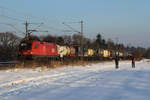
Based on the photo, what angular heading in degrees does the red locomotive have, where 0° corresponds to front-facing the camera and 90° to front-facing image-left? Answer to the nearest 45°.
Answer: approximately 45°
